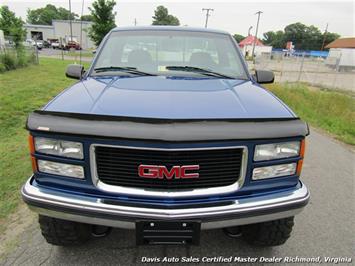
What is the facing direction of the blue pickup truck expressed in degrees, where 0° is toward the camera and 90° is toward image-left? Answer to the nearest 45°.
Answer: approximately 0°

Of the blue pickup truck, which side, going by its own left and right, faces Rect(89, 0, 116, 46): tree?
back

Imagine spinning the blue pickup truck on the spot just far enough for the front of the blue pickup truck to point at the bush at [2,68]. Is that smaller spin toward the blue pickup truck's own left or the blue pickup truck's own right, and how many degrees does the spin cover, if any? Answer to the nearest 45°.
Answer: approximately 135° to the blue pickup truck's own right
